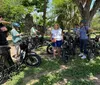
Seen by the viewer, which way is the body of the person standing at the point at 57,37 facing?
toward the camera

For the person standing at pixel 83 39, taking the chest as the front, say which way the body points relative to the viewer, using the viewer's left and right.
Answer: facing the viewer and to the left of the viewer

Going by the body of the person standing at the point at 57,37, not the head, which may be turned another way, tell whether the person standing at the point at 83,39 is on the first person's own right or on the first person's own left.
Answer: on the first person's own left

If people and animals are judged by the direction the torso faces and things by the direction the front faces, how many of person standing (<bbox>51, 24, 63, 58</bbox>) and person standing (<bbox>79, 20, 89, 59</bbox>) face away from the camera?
0
